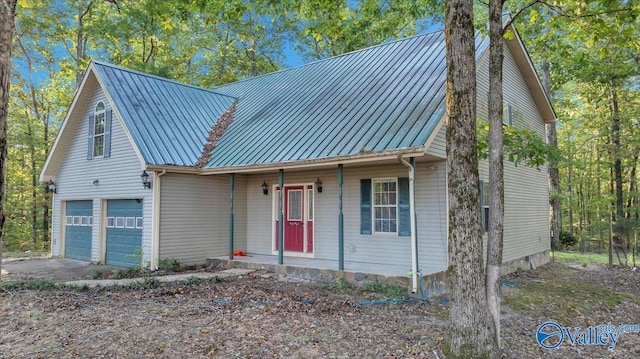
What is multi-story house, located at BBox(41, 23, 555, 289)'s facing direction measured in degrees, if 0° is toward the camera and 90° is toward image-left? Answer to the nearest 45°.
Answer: approximately 45°

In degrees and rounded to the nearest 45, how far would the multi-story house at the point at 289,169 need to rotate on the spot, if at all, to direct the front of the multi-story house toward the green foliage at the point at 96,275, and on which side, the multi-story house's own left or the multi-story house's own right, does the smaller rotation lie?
approximately 45° to the multi-story house's own right
